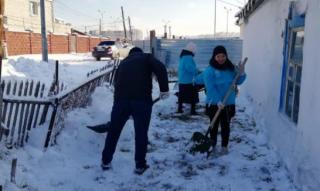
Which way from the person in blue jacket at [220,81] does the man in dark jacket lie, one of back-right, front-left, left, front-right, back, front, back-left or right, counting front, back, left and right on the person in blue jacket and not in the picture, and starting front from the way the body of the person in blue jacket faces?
front-right

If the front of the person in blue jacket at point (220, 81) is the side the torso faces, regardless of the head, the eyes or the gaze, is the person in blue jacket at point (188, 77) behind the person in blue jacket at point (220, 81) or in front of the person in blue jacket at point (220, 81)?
behind

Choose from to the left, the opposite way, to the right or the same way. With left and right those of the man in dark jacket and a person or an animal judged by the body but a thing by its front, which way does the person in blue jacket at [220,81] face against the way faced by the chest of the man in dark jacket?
the opposite way

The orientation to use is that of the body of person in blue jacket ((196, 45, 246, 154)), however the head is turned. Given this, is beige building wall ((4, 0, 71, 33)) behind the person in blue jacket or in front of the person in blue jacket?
behind

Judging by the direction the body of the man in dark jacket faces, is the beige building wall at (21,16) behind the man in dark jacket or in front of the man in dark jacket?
in front

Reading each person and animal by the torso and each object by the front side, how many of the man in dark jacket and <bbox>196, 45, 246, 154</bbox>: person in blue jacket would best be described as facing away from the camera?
1

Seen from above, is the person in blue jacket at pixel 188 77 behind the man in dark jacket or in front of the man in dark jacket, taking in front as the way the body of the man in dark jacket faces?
in front

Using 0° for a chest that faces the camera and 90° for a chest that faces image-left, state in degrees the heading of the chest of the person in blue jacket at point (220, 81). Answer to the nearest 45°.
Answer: approximately 0°

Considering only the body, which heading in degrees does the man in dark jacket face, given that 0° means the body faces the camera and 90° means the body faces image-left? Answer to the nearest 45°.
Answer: approximately 180°

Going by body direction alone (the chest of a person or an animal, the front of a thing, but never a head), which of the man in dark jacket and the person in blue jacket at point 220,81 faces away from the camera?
the man in dark jacket
